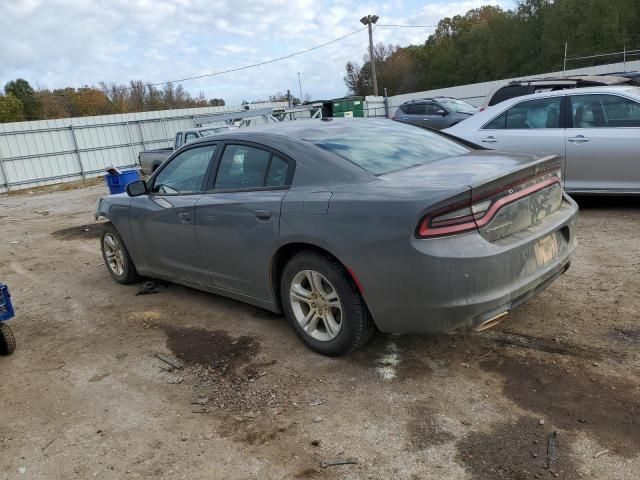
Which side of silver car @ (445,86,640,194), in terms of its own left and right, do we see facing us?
right

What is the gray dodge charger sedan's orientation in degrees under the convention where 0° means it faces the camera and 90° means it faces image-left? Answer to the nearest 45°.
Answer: approximately 135°

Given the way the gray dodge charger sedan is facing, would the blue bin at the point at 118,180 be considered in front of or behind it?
in front

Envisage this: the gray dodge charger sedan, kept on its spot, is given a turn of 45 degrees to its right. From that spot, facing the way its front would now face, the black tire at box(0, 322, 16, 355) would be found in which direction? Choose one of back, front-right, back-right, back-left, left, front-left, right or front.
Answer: left

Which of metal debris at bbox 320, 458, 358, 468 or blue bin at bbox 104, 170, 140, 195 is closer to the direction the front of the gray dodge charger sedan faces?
the blue bin
